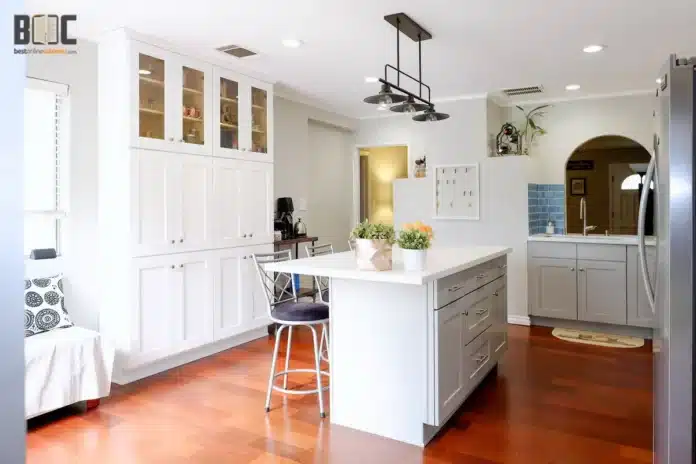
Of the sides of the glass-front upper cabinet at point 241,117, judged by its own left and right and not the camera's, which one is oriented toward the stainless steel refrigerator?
front

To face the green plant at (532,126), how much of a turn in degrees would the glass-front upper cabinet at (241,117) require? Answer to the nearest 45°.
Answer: approximately 45° to its left

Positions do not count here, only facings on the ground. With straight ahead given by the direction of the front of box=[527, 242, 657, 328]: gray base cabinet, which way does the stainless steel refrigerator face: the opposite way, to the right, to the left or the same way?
to the right

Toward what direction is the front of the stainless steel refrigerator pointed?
to the viewer's left

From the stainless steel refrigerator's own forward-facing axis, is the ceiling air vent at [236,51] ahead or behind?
ahead

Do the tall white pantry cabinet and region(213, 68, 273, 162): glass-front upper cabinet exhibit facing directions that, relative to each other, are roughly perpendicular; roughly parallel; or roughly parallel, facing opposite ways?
roughly parallel

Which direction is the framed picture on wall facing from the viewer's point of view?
toward the camera

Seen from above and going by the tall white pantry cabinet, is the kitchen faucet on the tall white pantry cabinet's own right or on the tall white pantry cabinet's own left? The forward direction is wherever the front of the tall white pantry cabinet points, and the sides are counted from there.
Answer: on the tall white pantry cabinet's own left

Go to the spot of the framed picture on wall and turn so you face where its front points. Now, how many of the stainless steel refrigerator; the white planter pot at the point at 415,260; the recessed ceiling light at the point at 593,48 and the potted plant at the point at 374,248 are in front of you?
4

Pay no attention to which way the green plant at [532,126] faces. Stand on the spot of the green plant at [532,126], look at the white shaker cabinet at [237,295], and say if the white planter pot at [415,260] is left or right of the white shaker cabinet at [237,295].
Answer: left

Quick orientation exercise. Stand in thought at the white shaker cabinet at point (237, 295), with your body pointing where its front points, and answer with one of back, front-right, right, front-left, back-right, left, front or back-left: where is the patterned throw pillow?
right

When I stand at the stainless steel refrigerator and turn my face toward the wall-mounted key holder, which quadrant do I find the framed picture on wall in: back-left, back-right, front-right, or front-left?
front-right
